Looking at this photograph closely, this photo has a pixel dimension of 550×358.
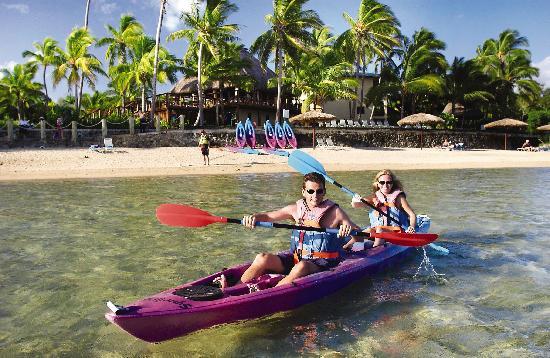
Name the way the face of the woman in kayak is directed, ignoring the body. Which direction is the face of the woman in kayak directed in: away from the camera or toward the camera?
toward the camera

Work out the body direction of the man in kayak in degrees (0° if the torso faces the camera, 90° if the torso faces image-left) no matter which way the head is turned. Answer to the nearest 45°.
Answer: approximately 45°

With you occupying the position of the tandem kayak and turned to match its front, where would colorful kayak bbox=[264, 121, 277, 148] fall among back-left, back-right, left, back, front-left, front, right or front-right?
back-right

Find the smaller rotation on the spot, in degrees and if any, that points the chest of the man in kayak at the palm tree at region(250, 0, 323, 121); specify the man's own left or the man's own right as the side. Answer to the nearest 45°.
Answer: approximately 135° to the man's own right

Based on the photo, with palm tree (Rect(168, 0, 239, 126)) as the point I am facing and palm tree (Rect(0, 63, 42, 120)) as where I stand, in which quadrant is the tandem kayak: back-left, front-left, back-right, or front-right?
front-right

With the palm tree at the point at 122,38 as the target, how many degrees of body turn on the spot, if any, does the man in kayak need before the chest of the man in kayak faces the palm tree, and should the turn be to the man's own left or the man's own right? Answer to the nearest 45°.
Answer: approximately 135° to the man's own right

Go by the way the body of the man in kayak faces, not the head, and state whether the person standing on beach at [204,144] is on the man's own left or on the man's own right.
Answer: on the man's own right

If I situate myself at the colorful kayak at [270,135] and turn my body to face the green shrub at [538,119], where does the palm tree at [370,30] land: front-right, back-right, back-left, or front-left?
front-left

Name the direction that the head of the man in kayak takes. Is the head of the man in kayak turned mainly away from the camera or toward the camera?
toward the camera

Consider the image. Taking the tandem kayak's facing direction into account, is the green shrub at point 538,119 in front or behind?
behind
